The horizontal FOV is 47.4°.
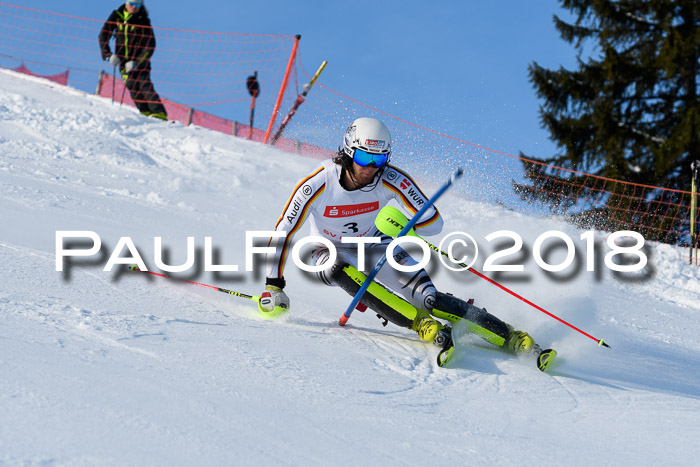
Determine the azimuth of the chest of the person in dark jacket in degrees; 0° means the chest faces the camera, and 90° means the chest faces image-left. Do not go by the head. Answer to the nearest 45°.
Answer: approximately 0°

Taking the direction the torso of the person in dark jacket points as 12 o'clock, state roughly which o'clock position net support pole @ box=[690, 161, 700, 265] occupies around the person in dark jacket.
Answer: The net support pole is roughly at 10 o'clock from the person in dark jacket.
